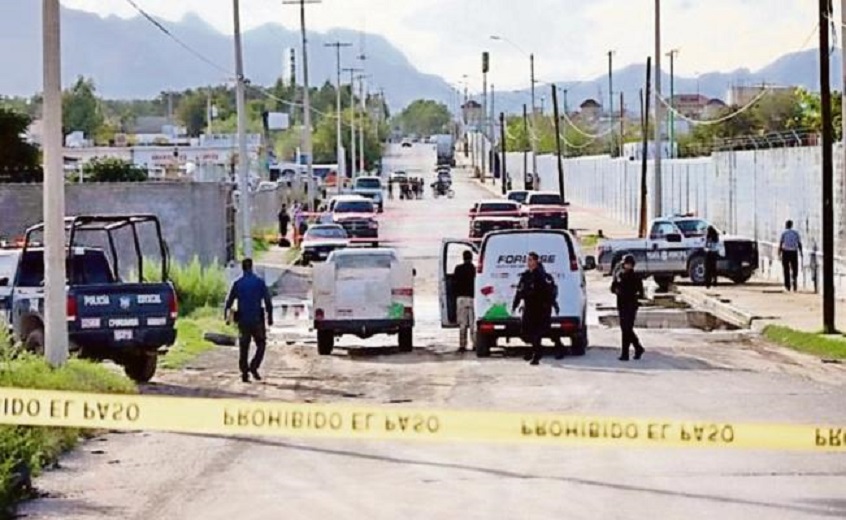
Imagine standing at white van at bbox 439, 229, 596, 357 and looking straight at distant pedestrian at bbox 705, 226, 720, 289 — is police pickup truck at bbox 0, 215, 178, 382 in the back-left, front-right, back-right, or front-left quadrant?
back-left

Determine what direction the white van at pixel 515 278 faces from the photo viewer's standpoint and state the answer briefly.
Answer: facing away from the viewer

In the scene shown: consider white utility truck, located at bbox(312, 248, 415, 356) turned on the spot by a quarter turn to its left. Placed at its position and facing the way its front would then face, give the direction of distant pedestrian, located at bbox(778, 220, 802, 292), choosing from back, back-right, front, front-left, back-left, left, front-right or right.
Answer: back-right

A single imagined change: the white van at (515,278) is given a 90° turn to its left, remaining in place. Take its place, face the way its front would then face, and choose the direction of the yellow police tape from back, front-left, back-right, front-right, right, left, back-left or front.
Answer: left

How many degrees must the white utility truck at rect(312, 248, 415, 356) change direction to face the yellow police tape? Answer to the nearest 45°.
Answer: approximately 180°

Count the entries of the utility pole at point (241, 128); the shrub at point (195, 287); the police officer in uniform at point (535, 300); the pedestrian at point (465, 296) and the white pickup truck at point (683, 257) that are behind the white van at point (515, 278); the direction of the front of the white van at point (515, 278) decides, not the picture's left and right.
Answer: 1

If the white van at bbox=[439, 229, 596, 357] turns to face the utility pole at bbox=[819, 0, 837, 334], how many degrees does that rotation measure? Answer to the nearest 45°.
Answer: approximately 45° to its right

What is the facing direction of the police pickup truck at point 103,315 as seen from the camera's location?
facing away from the viewer and to the left of the viewer

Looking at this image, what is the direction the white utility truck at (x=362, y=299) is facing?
away from the camera
